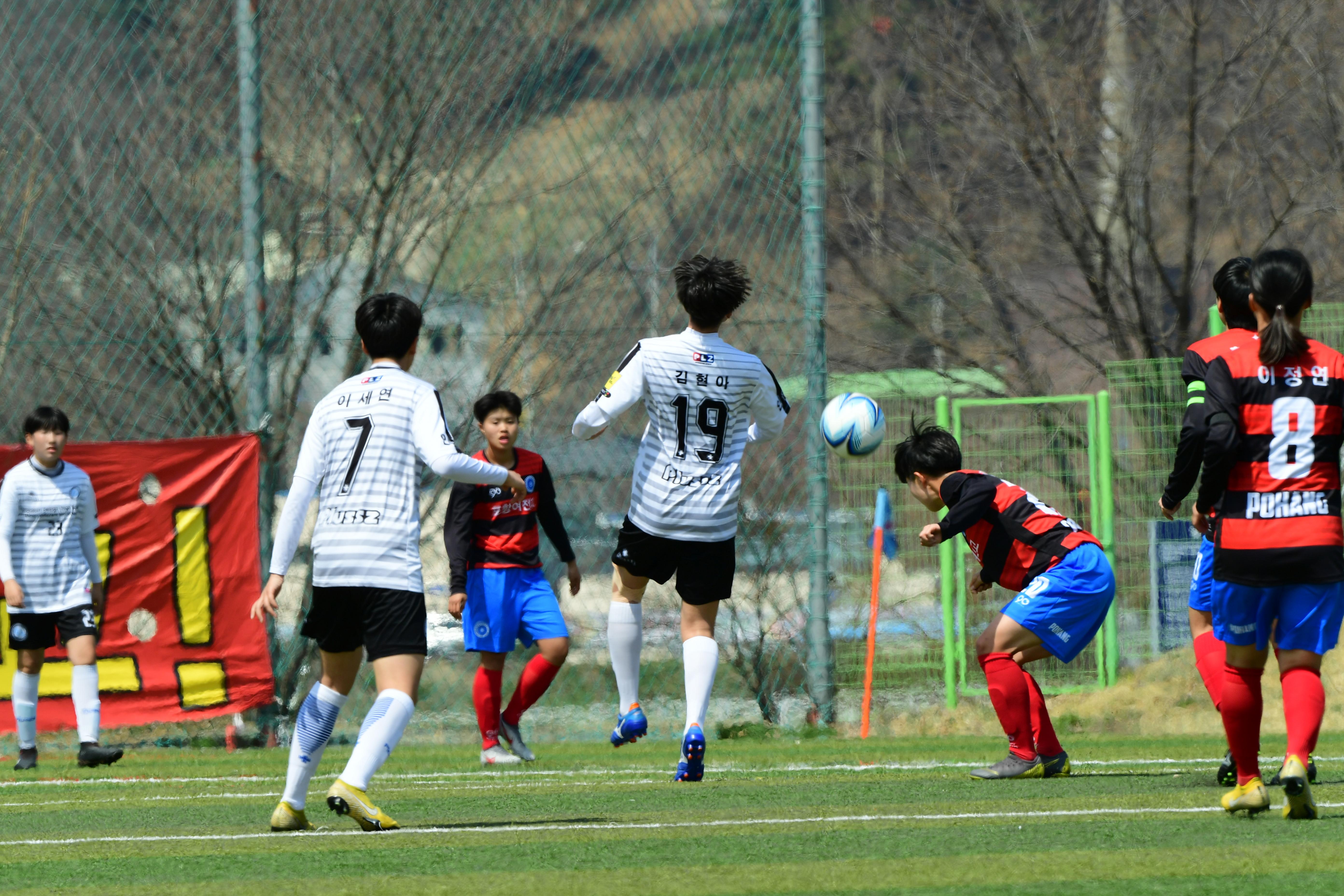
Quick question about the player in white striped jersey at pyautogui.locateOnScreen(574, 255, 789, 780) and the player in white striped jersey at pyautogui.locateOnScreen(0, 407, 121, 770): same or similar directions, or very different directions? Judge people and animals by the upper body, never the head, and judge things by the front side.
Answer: very different directions

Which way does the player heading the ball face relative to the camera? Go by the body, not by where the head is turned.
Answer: to the viewer's left

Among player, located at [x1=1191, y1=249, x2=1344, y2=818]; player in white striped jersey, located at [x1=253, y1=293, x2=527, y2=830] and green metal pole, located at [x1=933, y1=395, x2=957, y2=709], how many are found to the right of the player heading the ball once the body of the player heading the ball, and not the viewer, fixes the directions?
1

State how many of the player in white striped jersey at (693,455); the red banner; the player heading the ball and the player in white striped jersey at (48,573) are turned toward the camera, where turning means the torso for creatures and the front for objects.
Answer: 2

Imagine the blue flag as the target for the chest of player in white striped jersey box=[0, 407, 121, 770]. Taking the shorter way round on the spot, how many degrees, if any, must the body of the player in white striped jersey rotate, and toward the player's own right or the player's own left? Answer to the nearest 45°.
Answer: approximately 90° to the player's own left

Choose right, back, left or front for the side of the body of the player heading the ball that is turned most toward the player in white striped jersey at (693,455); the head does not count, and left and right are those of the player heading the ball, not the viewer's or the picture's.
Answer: front

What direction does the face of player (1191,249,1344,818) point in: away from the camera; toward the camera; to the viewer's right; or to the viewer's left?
away from the camera

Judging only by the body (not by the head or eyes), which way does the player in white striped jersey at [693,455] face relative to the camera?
away from the camera

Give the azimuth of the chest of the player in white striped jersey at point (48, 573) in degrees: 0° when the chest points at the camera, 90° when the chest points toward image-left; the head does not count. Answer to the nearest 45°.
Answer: approximately 0°

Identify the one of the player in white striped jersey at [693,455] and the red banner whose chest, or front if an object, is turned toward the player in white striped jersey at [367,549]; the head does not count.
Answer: the red banner

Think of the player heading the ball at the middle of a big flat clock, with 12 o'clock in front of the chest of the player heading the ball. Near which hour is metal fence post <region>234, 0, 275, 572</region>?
The metal fence post is roughly at 1 o'clock from the player heading the ball.
